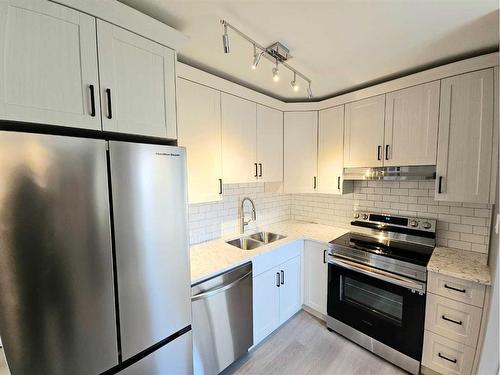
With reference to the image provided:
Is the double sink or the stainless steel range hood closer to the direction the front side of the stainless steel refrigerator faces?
the stainless steel range hood

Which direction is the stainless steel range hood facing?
toward the camera

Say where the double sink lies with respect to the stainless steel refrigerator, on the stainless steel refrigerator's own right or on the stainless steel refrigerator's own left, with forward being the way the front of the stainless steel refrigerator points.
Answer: on the stainless steel refrigerator's own left

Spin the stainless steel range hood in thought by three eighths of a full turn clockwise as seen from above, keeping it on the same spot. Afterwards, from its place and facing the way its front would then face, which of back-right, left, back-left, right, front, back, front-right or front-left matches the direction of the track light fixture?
left

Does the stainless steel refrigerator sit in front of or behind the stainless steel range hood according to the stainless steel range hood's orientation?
in front

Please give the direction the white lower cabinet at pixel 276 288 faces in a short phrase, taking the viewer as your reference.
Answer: facing the viewer and to the right of the viewer

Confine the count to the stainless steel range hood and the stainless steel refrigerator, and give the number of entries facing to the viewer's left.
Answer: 0
